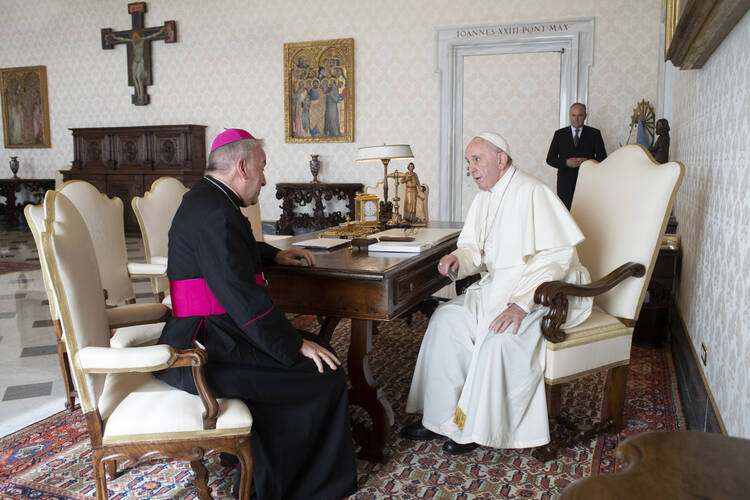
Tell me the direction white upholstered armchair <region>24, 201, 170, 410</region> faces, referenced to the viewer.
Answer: facing to the right of the viewer

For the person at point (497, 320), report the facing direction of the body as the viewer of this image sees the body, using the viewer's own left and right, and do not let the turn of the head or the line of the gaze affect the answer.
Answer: facing the viewer and to the left of the viewer

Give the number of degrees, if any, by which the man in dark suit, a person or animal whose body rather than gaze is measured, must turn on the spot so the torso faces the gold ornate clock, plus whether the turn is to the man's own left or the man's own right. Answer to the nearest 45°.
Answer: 0° — they already face it

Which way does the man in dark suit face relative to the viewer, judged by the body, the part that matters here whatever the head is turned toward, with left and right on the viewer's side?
facing the viewer

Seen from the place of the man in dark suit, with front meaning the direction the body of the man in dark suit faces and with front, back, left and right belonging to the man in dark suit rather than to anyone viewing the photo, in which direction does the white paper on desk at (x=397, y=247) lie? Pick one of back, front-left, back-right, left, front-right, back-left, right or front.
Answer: front

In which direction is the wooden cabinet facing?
toward the camera

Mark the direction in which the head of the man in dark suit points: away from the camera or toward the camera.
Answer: toward the camera

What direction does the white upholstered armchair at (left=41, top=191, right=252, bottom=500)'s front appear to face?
to the viewer's right

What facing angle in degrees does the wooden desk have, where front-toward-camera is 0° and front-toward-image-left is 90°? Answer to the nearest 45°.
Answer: approximately 315°

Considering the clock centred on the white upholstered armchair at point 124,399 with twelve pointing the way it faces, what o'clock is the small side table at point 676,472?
The small side table is roughly at 2 o'clock from the white upholstered armchair.

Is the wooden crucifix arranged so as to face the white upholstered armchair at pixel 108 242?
yes

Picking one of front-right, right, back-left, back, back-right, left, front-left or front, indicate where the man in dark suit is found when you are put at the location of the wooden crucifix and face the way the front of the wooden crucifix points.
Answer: front-left

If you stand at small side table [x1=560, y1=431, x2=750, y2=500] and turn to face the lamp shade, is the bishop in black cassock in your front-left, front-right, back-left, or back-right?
front-left

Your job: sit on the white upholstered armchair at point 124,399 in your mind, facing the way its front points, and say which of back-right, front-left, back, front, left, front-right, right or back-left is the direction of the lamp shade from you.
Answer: front-left
